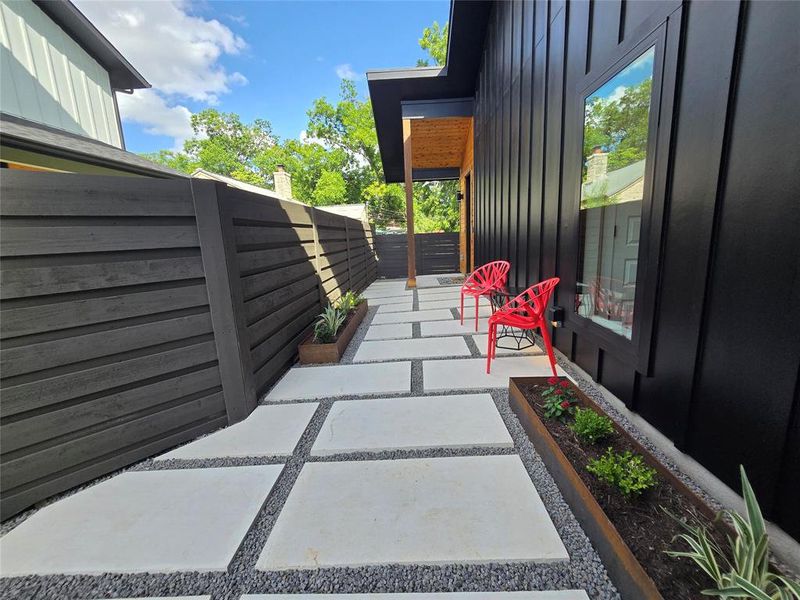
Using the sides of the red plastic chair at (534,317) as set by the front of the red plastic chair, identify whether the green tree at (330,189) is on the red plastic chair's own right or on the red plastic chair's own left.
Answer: on the red plastic chair's own right

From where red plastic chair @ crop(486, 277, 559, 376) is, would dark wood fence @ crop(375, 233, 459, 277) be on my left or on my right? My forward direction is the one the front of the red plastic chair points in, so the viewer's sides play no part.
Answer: on my right

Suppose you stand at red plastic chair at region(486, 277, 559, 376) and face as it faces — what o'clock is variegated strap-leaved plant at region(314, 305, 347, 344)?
The variegated strap-leaved plant is roughly at 12 o'clock from the red plastic chair.

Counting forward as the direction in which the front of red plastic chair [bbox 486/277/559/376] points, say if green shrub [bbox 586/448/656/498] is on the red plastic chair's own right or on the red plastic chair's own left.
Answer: on the red plastic chair's own left

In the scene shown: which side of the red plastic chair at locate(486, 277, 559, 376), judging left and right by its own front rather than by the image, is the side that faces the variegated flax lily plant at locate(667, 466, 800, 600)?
left

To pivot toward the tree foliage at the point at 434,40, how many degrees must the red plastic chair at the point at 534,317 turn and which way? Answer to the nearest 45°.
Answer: approximately 90° to its right

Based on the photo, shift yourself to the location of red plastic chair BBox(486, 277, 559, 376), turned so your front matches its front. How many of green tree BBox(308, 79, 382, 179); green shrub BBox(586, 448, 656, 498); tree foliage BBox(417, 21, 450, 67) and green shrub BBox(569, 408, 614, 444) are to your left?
2

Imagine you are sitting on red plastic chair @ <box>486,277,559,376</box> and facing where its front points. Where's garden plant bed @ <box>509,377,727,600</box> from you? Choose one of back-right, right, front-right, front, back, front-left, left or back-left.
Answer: left

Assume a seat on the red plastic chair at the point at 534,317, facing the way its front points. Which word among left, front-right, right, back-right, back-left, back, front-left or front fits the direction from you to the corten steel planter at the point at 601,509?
left

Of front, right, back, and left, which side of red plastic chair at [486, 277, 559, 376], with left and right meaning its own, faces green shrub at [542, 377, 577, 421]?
left

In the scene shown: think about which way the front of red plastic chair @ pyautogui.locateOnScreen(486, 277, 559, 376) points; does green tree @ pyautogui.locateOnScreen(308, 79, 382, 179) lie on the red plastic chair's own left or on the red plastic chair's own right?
on the red plastic chair's own right

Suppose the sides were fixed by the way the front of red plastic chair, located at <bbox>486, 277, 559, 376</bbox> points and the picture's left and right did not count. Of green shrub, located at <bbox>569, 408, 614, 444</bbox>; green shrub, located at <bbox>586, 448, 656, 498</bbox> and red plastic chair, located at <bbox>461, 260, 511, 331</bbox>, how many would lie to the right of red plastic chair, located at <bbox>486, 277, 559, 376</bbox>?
1

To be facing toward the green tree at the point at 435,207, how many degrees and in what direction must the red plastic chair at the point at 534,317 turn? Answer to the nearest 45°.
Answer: approximately 90° to its right

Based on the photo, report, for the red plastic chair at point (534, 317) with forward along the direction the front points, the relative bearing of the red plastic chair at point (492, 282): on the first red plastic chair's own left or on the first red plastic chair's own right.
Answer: on the first red plastic chair's own right

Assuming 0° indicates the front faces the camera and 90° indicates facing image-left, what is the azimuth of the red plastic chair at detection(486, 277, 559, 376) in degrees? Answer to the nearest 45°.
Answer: approximately 90°
